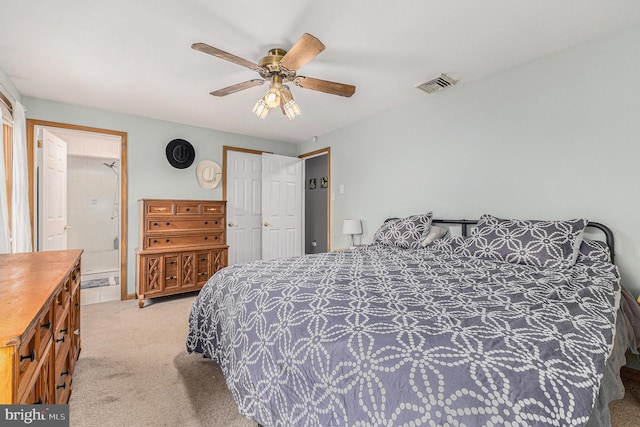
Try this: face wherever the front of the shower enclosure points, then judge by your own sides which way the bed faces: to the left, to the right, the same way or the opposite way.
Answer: to the right

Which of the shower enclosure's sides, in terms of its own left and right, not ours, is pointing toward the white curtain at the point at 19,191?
front

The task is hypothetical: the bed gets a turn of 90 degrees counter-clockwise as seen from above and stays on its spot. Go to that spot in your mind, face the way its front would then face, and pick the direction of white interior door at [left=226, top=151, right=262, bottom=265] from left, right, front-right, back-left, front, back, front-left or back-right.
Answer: back

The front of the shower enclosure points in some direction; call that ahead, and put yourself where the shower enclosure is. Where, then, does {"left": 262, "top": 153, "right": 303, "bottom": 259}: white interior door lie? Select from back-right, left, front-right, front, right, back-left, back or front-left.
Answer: front-left

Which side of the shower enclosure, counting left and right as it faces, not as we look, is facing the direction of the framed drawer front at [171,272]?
front

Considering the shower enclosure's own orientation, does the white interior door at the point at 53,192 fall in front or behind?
in front

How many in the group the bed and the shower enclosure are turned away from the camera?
0

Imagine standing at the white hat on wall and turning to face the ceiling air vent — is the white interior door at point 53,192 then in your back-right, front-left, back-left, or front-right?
back-right

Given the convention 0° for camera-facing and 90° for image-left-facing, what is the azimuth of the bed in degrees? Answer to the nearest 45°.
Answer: approximately 45°

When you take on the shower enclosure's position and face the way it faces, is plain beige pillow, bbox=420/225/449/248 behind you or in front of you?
in front

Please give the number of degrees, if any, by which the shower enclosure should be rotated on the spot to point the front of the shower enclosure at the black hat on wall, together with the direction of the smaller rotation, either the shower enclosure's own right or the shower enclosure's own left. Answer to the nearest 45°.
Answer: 0° — it already faces it

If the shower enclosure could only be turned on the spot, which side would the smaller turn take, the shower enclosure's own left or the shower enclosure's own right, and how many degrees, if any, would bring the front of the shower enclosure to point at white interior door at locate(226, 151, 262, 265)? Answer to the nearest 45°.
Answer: approximately 45° to the shower enclosure's own left

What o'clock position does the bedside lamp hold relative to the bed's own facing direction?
The bedside lamp is roughly at 4 o'clock from the bed.

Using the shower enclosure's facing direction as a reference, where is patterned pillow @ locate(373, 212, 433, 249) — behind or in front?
in front

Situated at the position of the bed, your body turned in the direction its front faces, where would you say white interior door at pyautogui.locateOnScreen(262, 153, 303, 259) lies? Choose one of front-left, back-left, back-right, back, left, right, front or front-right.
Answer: right

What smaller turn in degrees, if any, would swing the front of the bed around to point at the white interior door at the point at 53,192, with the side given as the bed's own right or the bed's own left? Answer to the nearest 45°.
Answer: approximately 45° to the bed's own right
